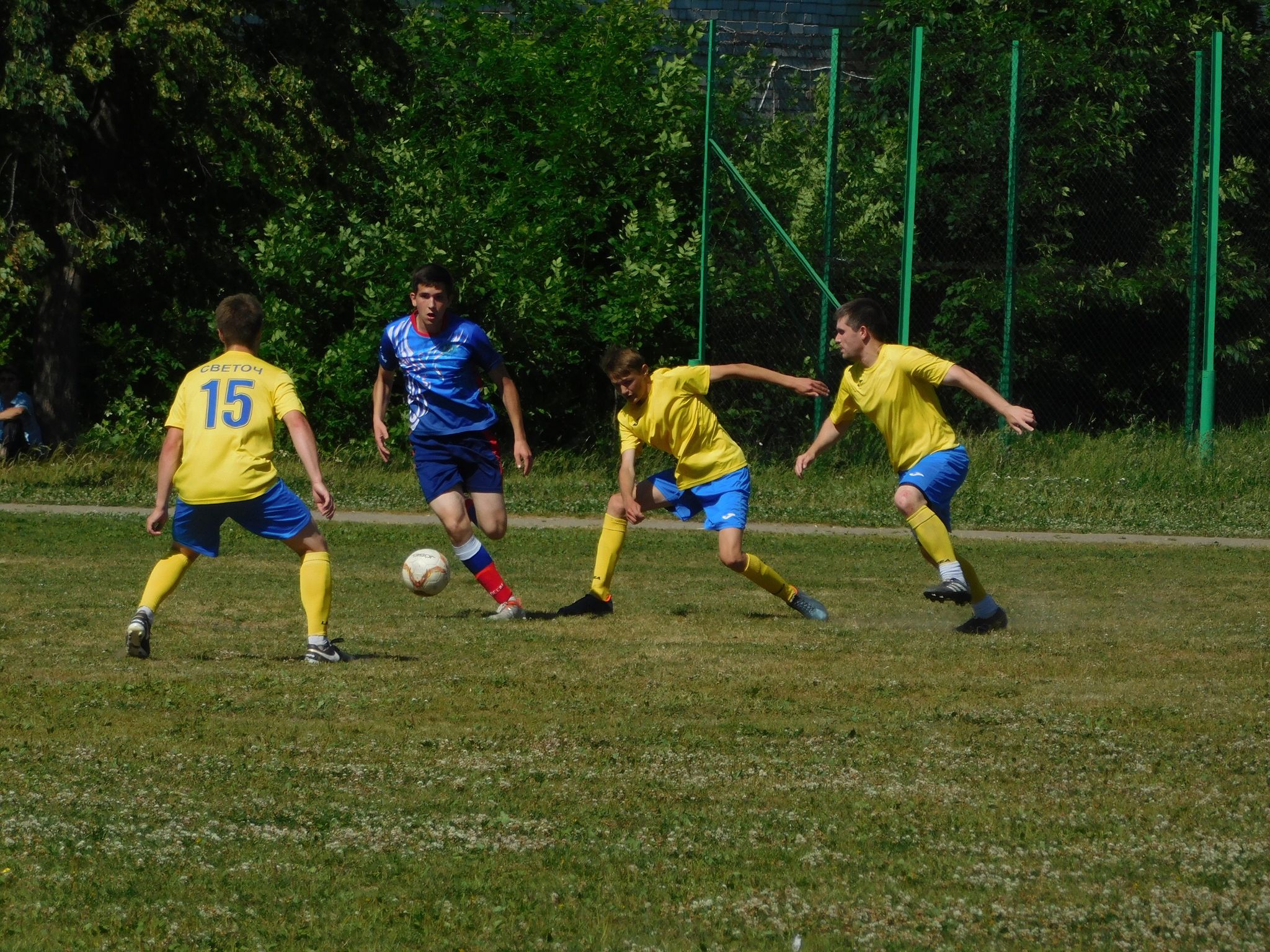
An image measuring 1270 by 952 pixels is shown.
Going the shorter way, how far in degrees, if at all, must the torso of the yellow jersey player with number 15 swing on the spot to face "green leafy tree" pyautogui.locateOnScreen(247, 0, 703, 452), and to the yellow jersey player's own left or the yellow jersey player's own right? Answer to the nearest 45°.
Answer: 0° — they already face it

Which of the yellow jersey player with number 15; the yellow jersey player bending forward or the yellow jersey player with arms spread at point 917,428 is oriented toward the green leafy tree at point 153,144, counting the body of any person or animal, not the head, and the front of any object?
the yellow jersey player with number 15

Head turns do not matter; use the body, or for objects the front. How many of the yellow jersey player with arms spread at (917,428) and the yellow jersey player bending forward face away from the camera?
0

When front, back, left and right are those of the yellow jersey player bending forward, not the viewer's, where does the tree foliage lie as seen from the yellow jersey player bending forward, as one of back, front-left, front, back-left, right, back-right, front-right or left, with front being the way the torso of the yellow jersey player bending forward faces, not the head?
back-right

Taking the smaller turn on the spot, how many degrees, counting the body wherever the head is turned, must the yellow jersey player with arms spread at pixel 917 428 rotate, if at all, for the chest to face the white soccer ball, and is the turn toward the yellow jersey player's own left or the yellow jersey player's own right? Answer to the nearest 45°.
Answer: approximately 45° to the yellow jersey player's own right

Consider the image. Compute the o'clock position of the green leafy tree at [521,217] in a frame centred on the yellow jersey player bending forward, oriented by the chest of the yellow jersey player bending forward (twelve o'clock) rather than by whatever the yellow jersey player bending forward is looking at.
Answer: The green leafy tree is roughly at 4 o'clock from the yellow jersey player bending forward.

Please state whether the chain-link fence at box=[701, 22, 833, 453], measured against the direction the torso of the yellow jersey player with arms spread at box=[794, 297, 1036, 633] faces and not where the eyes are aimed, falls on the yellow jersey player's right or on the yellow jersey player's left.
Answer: on the yellow jersey player's right

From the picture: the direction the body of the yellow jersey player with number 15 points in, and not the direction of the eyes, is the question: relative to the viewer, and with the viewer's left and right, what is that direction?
facing away from the viewer

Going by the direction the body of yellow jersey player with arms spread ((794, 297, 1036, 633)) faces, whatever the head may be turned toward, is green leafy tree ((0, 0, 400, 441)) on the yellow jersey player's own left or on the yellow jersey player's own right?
on the yellow jersey player's own right

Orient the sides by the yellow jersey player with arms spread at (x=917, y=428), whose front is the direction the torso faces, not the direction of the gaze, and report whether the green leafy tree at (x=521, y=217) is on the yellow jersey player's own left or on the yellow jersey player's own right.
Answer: on the yellow jersey player's own right

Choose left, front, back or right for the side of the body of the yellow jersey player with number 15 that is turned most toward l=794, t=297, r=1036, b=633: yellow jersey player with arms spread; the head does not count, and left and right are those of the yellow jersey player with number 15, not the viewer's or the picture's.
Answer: right

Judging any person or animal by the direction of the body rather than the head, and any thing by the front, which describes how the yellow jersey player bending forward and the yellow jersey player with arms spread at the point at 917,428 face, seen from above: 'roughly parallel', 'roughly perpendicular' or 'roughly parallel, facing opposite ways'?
roughly parallel

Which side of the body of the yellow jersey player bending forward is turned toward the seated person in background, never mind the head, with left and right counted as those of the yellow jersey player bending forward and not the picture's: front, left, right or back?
right

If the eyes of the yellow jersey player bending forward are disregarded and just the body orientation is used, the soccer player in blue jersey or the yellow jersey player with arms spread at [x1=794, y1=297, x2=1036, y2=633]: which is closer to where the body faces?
the soccer player in blue jersey

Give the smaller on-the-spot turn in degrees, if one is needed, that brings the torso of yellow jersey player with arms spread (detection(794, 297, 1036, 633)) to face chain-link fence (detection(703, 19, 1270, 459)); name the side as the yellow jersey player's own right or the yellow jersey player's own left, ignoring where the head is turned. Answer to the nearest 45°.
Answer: approximately 135° to the yellow jersey player's own right

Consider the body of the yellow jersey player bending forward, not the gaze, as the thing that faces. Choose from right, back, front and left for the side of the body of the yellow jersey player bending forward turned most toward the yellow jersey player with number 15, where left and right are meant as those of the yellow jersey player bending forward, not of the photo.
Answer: front

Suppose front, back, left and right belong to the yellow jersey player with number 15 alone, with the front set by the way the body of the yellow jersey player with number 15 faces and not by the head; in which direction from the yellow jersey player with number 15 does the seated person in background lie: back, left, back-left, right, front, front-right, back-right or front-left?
front

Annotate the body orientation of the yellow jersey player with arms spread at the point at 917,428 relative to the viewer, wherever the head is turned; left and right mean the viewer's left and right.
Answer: facing the viewer and to the left of the viewer
